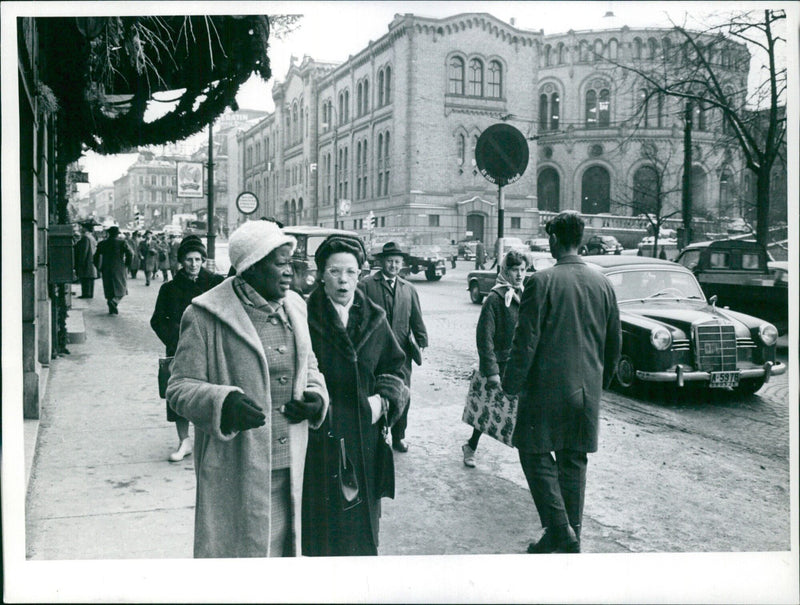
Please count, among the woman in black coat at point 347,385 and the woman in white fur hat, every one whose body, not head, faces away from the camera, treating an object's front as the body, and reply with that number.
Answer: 0

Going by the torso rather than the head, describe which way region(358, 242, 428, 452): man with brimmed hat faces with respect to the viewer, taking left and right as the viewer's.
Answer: facing the viewer

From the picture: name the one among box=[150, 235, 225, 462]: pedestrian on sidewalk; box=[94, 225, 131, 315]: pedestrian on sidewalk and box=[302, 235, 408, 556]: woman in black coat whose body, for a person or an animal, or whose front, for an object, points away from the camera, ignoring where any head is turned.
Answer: box=[94, 225, 131, 315]: pedestrian on sidewalk

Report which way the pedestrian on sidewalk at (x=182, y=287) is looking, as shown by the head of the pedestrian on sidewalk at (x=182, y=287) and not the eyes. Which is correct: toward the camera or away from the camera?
toward the camera

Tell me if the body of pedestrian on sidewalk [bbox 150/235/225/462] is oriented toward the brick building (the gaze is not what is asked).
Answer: no

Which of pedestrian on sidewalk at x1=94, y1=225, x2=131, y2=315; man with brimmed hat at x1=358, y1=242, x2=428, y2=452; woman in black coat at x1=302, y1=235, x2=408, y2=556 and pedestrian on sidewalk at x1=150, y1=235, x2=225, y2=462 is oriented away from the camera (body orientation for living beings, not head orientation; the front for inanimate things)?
pedestrian on sidewalk at x1=94, y1=225, x2=131, y2=315

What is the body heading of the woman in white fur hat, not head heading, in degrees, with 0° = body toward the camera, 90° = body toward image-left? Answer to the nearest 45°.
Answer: approximately 315°

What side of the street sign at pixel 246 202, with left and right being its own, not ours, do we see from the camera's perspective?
front

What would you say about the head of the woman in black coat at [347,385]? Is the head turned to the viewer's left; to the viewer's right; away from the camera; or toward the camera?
toward the camera

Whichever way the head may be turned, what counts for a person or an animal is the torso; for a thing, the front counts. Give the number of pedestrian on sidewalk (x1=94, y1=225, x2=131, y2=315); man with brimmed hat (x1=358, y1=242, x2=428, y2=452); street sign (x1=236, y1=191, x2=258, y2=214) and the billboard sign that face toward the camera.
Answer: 3
